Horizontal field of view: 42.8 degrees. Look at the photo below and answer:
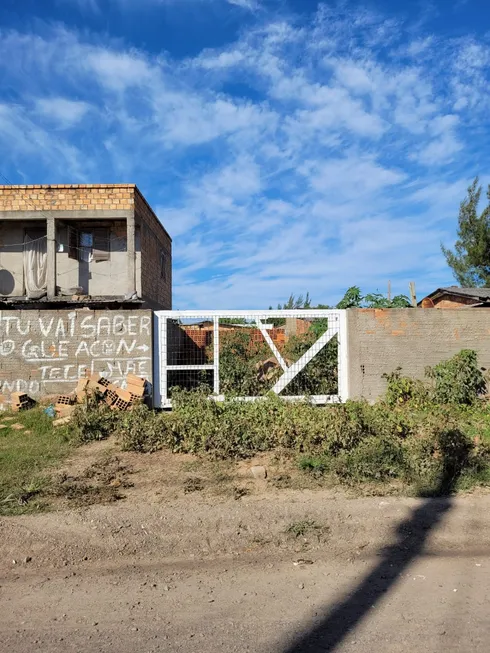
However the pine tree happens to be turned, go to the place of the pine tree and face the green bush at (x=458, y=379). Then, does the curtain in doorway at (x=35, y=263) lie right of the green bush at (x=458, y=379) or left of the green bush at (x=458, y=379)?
right

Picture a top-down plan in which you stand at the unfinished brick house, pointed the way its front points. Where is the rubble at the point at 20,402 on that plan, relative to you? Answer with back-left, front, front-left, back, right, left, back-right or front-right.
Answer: front

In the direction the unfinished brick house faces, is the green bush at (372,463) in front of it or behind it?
in front

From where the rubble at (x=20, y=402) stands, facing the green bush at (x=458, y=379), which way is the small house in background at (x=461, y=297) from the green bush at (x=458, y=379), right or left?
left

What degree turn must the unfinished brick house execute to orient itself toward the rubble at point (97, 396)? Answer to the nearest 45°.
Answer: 0° — it already faces it

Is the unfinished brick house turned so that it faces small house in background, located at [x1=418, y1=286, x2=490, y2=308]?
no

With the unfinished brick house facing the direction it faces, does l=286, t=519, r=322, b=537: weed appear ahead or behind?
ahead

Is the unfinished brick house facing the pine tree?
no

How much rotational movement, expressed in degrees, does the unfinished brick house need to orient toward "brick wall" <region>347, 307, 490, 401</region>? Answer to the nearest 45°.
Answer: approximately 45° to its left

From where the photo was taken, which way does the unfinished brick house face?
toward the camera

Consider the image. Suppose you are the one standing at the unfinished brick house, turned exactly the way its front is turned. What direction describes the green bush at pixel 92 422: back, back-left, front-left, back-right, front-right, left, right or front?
front

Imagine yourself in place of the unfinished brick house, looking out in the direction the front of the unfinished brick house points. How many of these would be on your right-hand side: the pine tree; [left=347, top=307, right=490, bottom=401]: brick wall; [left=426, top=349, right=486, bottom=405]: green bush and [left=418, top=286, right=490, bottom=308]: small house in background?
0
